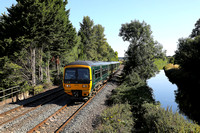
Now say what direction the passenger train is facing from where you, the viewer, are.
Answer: facing the viewer and to the left of the viewer

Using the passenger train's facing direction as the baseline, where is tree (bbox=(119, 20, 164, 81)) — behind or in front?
behind

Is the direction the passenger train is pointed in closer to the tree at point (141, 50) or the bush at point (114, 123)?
the bush

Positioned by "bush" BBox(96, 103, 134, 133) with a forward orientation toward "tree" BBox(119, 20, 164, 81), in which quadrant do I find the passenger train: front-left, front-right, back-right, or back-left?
front-left

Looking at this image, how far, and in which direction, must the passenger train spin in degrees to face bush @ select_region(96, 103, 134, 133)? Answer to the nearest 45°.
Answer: approximately 90° to its left

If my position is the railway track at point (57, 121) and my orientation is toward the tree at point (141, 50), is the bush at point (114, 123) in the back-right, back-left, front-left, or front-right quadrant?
front-right
